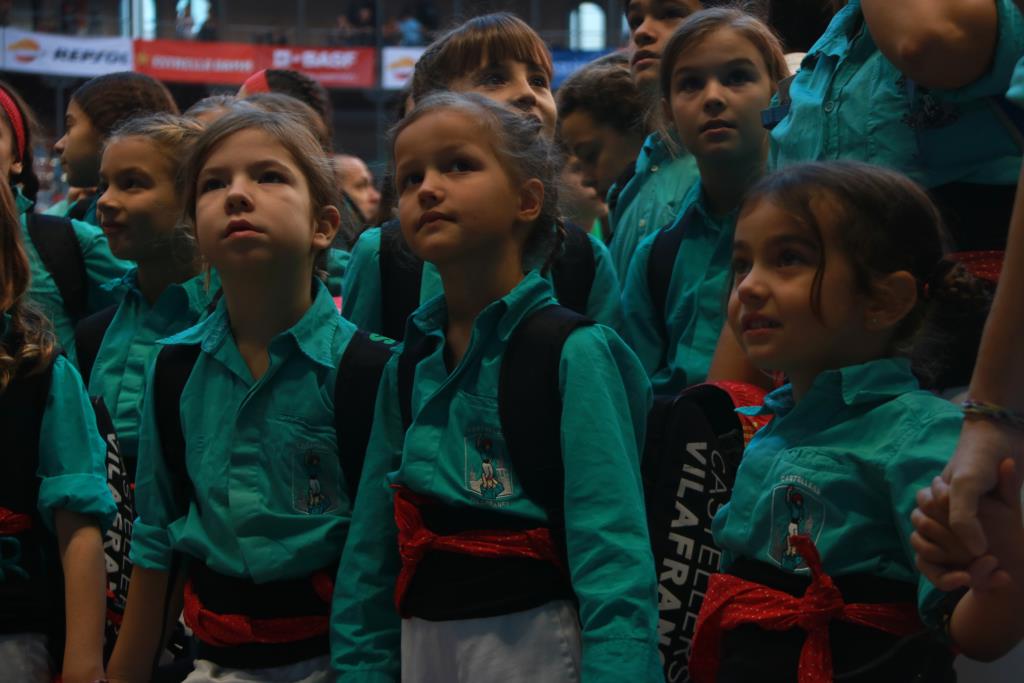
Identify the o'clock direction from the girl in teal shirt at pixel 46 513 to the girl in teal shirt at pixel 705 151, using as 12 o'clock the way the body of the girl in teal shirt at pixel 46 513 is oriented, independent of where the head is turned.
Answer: the girl in teal shirt at pixel 705 151 is roughly at 7 o'clock from the girl in teal shirt at pixel 46 513.

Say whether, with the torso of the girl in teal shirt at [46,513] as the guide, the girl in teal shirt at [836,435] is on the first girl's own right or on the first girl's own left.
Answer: on the first girl's own left

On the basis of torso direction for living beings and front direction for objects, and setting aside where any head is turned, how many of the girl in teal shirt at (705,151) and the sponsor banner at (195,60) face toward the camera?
2

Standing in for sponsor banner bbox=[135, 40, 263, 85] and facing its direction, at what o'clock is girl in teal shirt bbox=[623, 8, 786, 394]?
The girl in teal shirt is roughly at 12 o'clock from the sponsor banner.

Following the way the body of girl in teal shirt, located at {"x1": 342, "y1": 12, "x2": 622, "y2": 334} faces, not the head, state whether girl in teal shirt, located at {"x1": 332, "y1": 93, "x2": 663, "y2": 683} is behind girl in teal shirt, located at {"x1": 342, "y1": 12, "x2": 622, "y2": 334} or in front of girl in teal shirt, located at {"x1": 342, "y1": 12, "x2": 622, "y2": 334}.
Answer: in front

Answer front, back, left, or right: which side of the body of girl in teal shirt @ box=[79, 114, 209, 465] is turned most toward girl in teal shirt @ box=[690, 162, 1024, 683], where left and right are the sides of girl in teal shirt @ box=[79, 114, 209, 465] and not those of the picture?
left

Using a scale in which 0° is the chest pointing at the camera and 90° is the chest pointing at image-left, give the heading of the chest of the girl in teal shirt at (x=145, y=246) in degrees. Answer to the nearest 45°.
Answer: approximately 45°

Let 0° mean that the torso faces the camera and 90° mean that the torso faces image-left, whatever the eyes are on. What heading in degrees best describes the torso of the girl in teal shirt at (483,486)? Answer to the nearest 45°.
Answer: approximately 45°

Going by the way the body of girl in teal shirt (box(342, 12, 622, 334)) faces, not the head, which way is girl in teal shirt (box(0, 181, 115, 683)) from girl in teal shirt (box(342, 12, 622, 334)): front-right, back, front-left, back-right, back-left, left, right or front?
right

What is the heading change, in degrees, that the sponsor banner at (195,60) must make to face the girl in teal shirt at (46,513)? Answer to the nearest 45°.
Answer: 0° — it already faces them

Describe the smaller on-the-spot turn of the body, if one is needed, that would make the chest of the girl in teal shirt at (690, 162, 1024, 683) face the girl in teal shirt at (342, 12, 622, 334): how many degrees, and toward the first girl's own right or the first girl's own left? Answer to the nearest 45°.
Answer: approximately 90° to the first girl's own right

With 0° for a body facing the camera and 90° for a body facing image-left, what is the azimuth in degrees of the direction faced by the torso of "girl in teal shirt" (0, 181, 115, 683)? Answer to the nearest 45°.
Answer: approximately 45°

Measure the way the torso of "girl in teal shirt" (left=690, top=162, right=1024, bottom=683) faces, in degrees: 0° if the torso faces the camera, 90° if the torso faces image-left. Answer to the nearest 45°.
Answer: approximately 45°

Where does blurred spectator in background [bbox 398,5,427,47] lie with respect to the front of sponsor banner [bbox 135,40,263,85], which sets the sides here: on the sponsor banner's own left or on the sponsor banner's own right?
on the sponsor banner's own left

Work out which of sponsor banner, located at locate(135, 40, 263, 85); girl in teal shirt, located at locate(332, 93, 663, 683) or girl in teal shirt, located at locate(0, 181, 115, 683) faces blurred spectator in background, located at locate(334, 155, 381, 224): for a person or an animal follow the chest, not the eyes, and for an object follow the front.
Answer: the sponsor banner

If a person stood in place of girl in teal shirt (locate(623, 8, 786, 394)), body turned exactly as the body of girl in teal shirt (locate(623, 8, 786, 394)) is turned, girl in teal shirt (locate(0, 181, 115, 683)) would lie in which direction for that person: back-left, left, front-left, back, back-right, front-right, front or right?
front-right
